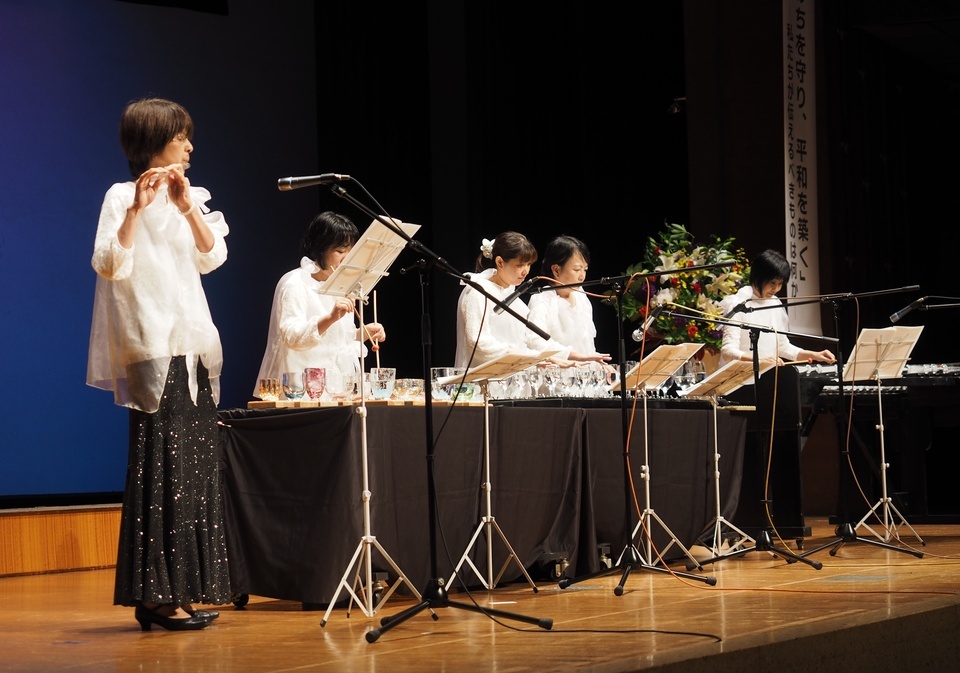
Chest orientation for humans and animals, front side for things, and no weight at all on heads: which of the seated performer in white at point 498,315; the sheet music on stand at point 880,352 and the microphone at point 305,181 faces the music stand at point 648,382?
the seated performer in white

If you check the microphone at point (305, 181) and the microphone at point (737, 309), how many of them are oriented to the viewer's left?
2

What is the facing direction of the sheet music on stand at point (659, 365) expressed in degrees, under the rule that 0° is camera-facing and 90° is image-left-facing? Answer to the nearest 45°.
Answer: approximately 135°

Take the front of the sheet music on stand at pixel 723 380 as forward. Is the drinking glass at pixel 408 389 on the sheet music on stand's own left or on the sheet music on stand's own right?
on the sheet music on stand's own left

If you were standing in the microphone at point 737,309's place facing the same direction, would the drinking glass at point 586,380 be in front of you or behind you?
in front

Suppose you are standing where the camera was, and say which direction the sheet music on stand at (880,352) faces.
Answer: facing away from the viewer and to the left of the viewer

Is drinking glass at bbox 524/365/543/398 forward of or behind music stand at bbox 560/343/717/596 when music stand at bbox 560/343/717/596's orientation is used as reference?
forward

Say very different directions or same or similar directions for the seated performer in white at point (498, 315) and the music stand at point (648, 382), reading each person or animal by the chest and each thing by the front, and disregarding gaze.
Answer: very different directions

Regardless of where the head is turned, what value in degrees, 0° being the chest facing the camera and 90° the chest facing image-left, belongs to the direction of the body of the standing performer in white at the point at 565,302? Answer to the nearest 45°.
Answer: approximately 315°

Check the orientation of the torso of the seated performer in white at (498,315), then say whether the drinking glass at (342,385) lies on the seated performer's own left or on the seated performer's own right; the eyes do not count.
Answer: on the seated performer's own right

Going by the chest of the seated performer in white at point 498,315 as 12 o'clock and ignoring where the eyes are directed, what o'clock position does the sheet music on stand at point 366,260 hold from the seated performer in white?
The sheet music on stand is roughly at 2 o'clock from the seated performer in white.

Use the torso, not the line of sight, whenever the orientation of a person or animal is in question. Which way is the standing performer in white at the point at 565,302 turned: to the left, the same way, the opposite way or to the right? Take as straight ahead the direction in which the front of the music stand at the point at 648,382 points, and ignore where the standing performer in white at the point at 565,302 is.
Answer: the opposite way
